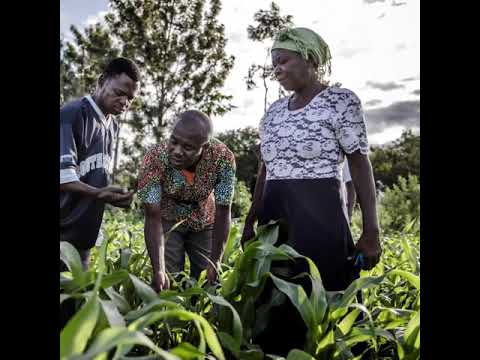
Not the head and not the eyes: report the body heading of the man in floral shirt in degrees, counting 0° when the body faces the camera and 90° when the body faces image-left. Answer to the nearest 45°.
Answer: approximately 0°

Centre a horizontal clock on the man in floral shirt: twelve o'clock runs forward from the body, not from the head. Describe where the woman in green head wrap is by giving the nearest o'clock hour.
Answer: The woman in green head wrap is roughly at 10 o'clock from the man in floral shirt.

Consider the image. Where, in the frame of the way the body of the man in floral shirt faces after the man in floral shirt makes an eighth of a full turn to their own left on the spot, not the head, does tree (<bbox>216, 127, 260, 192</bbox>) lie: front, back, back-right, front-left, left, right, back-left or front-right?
back-left

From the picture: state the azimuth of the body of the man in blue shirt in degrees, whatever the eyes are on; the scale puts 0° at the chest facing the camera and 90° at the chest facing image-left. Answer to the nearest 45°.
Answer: approximately 315°

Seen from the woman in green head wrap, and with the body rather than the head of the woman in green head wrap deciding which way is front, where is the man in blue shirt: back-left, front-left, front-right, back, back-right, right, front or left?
front-right

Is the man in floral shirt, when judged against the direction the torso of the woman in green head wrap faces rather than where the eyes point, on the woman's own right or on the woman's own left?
on the woman's own right

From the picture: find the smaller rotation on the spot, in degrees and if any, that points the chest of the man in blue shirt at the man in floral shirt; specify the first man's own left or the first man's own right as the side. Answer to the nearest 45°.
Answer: approximately 45° to the first man's own left

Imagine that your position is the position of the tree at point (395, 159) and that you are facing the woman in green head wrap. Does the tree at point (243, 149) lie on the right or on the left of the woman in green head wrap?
right

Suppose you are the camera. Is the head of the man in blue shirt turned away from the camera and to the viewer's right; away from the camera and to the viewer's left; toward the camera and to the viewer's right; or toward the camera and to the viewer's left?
toward the camera and to the viewer's right
